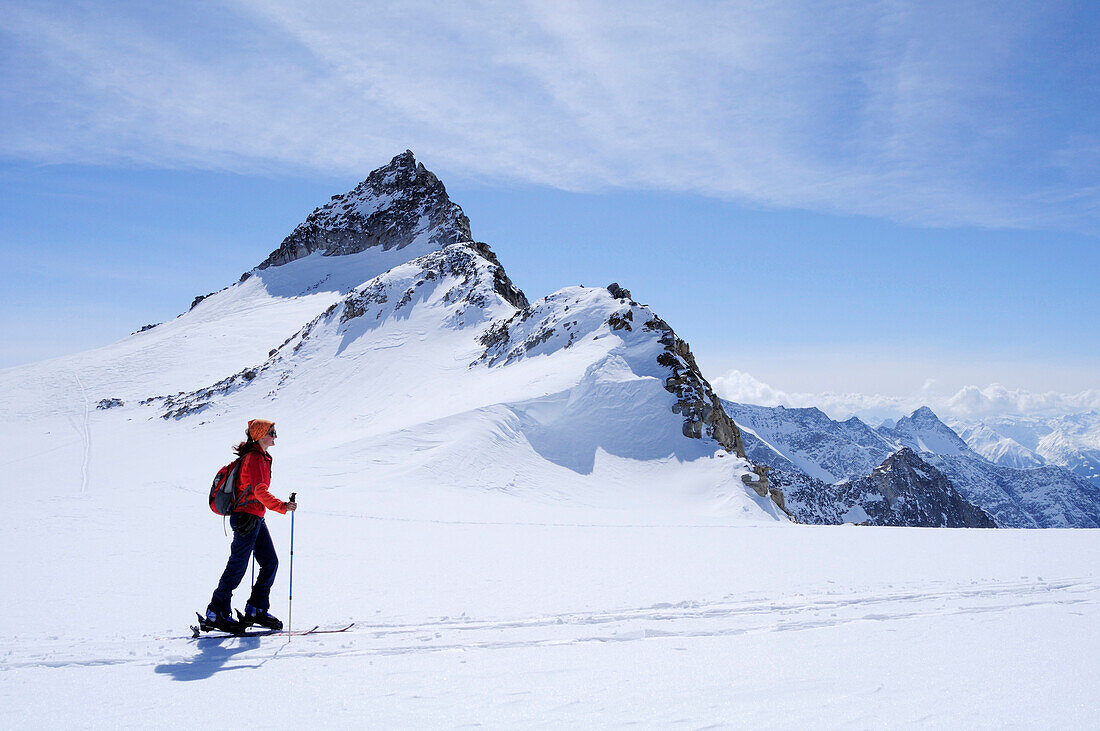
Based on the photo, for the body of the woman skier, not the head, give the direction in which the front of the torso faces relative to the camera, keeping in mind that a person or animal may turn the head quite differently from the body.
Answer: to the viewer's right

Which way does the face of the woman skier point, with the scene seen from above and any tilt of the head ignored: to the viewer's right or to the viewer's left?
to the viewer's right
